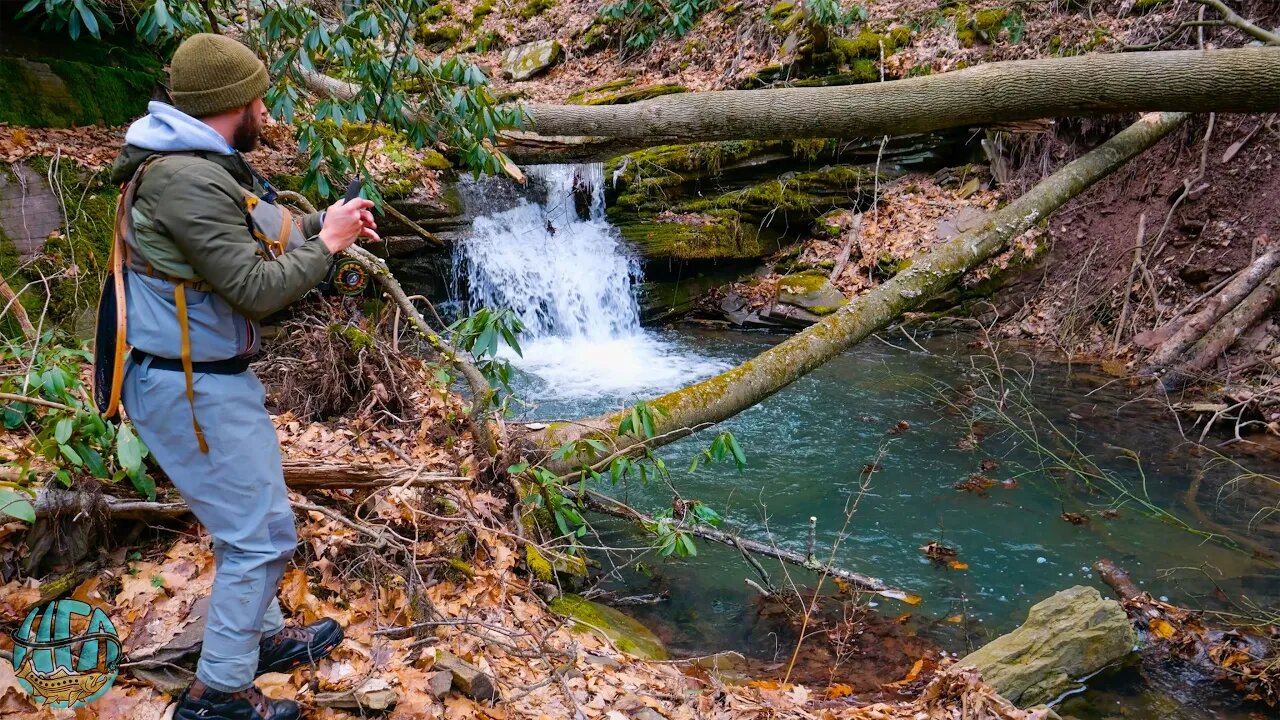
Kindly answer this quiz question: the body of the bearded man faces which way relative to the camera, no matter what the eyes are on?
to the viewer's right

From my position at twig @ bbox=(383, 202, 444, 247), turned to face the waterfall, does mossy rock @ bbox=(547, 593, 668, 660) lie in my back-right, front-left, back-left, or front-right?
back-right

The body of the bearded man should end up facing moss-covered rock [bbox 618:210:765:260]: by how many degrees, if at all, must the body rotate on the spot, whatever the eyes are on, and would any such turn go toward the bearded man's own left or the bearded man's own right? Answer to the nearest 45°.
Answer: approximately 45° to the bearded man's own left

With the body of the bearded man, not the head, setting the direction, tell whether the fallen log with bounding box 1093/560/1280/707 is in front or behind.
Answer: in front

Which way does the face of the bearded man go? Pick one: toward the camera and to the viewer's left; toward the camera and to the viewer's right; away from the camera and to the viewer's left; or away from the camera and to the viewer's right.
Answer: away from the camera and to the viewer's right

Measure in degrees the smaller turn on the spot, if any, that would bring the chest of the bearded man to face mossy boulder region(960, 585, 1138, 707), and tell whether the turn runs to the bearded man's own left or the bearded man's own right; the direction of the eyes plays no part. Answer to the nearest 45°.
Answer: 0° — they already face it

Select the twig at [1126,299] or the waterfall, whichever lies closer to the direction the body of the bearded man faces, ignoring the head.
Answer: the twig

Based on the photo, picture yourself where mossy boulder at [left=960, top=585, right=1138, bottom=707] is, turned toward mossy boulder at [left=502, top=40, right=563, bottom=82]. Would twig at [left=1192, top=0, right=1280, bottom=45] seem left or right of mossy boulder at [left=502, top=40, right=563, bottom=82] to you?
right

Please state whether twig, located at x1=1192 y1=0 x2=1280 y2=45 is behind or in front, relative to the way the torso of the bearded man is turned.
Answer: in front
